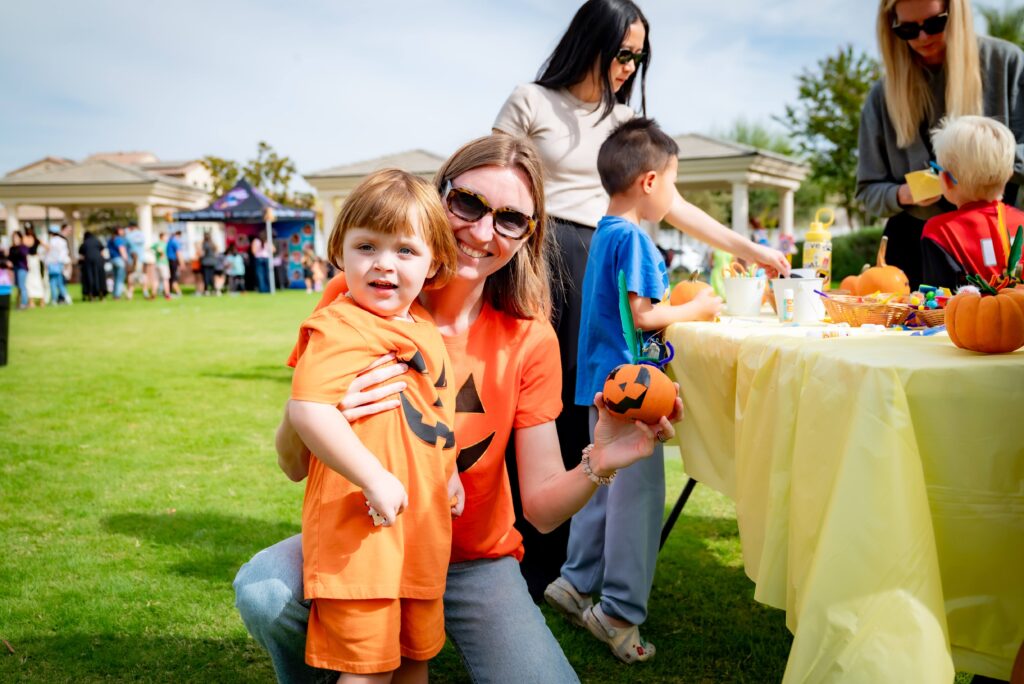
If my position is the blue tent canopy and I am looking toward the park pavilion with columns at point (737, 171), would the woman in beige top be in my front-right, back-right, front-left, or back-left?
front-right

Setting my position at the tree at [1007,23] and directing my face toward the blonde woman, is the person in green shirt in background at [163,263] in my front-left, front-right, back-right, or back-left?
front-right

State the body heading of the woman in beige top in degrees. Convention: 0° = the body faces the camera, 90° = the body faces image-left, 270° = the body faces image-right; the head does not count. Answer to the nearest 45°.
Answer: approximately 315°

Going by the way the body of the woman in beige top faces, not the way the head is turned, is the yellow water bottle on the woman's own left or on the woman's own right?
on the woman's own left

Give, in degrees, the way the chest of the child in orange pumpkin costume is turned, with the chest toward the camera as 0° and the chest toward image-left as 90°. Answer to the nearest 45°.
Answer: approximately 315°

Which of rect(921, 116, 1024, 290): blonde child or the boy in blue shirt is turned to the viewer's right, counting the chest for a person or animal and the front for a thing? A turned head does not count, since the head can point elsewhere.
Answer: the boy in blue shirt

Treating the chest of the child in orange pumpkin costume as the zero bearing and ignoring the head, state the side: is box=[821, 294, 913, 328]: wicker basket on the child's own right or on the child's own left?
on the child's own left

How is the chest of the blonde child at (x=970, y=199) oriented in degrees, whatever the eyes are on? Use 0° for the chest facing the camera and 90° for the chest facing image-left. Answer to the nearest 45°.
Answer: approximately 135°

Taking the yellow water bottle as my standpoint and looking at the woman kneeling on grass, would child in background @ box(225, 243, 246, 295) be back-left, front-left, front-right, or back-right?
back-right

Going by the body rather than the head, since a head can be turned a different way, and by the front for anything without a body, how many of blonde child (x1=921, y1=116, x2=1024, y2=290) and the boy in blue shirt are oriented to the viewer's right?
1

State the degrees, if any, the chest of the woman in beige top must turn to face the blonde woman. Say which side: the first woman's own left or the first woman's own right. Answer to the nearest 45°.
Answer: approximately 45° to the first woman's own left

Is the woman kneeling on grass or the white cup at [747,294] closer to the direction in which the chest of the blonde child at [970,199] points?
the white cup

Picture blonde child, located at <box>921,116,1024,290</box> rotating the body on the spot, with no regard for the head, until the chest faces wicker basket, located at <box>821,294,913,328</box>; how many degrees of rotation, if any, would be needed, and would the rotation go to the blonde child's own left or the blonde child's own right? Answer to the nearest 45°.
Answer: approximately 135° to the blonde child's own left

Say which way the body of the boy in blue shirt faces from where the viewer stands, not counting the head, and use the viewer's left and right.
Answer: facing to the right of the viewer
